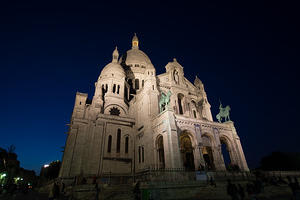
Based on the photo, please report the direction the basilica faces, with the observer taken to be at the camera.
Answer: facing the viewer and to the right of the viewer

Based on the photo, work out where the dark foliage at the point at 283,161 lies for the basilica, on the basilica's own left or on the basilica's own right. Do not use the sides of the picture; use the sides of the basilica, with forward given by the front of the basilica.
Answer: on the basilica's own left
